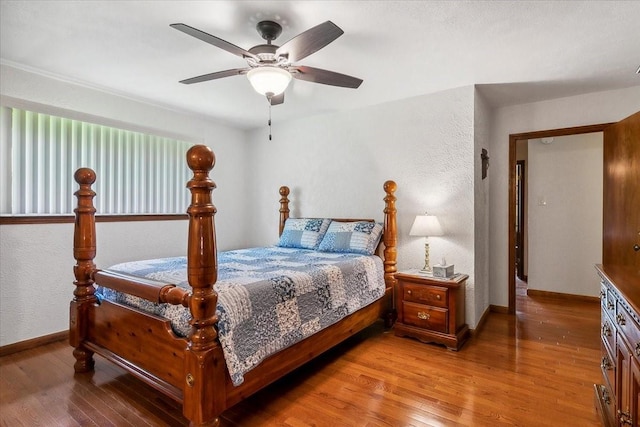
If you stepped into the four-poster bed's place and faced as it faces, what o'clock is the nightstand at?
The nightstand is roughly at 7 o'clock from the four-poster bed.

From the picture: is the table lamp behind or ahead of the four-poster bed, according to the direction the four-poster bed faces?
behind

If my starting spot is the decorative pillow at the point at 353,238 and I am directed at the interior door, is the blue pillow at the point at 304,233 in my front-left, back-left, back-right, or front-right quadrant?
back-left

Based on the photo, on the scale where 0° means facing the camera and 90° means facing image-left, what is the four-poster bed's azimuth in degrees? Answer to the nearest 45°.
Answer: approximately 45°

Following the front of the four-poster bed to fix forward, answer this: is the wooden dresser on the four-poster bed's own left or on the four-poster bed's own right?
on the four-poster bed's own left
